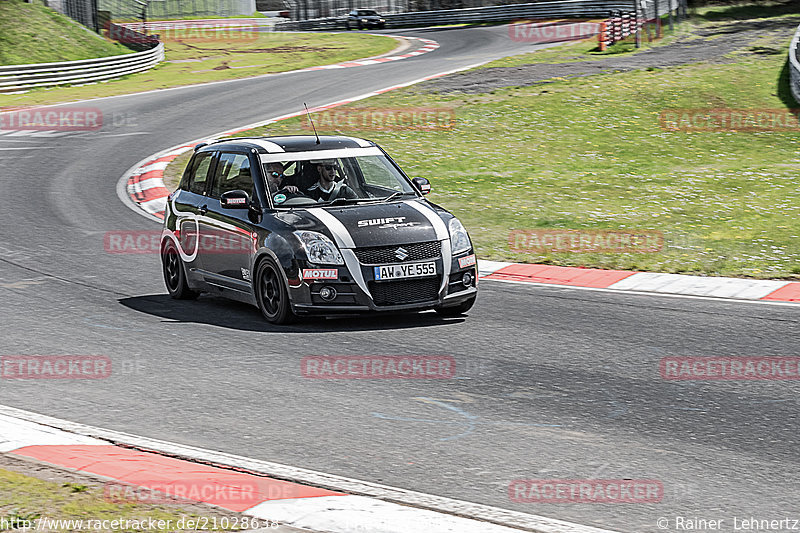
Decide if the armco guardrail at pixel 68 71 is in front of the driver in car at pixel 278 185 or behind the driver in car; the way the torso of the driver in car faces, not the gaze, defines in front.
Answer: behind

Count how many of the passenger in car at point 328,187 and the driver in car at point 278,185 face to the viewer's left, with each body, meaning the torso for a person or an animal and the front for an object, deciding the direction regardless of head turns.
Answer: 0

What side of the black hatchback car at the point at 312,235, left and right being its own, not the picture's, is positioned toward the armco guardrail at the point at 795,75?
left

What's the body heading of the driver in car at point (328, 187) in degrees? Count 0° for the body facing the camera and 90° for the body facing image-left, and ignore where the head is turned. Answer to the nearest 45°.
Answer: approximately 315°

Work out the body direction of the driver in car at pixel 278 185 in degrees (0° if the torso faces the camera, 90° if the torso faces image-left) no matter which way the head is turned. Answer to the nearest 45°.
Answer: approximately 315°

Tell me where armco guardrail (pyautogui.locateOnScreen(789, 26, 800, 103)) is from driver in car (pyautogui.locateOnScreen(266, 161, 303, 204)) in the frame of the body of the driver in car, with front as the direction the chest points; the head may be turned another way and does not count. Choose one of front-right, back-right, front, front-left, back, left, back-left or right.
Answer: left

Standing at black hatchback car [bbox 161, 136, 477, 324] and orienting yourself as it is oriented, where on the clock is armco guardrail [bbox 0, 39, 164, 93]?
The armco guardrail is roughly at 7 o'clock from the black hatchback car.
